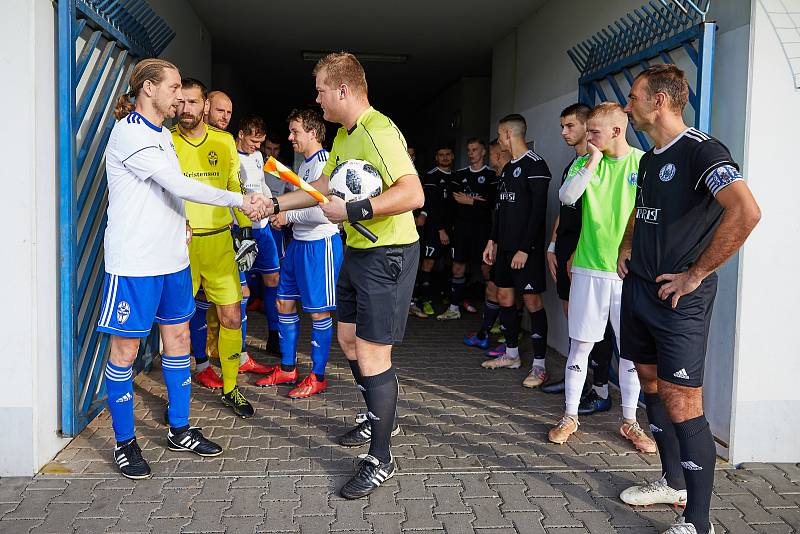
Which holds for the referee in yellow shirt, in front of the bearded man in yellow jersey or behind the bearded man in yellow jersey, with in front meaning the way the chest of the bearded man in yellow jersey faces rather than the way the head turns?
in front

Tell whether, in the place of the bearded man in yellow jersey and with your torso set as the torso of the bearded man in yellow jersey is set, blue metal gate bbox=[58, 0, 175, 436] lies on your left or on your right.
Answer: on your right

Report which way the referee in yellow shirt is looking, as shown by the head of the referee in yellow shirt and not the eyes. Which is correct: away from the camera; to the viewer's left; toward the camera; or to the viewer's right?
to the viewer's left

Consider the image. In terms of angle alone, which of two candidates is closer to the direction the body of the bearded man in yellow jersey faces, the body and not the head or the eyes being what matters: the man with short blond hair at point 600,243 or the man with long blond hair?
the man with long blond hair

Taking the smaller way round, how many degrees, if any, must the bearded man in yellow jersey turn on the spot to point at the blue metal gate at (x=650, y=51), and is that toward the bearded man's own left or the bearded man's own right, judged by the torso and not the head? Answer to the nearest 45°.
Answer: approximately 90° to the bearded man's own left

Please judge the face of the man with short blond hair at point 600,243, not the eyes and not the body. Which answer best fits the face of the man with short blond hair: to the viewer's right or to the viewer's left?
to the viewer's left

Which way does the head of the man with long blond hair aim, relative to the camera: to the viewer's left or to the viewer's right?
to the viewer's right

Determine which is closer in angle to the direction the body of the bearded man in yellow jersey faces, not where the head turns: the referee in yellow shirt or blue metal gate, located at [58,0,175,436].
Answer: the referee in yellow shirt

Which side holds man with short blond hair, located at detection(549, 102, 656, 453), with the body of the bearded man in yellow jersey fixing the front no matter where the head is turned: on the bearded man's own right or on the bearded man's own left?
on the bearded man's own left

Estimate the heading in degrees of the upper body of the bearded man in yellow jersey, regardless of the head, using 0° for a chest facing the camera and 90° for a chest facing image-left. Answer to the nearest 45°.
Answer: approximately 0°
